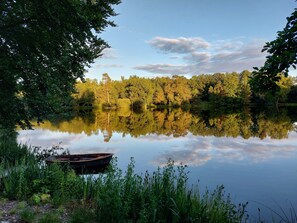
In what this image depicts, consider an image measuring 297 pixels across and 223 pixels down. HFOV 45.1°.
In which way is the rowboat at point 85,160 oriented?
to the viewer's right
